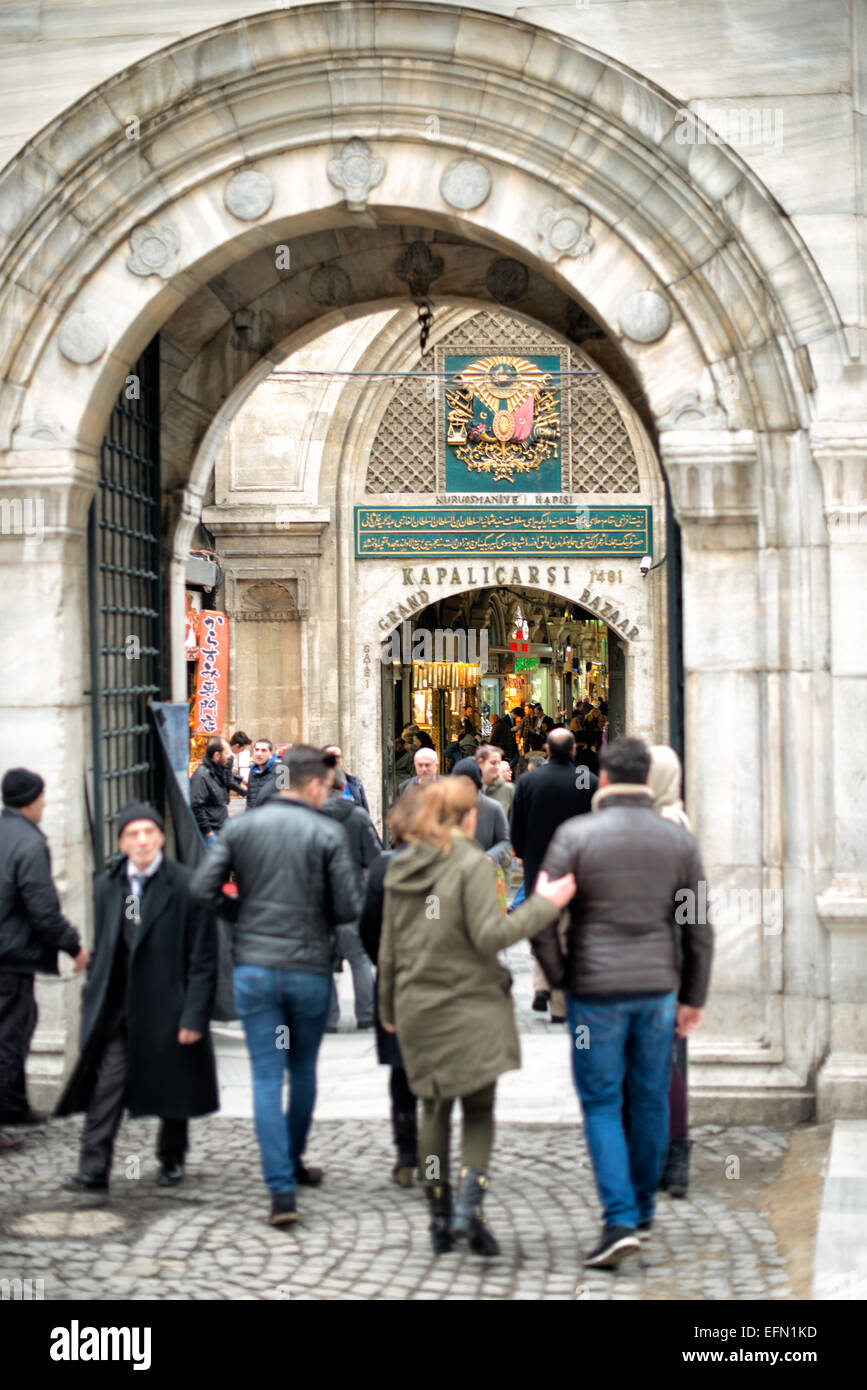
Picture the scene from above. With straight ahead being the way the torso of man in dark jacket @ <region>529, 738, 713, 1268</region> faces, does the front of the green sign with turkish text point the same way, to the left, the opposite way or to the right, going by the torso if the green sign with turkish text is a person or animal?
the opposite way

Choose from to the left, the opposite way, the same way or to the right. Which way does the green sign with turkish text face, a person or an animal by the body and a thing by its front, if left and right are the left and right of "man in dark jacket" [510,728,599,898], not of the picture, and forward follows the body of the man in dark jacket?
the opposite way

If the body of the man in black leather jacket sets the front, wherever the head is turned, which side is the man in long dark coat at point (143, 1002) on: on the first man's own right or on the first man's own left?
on the first man's own left

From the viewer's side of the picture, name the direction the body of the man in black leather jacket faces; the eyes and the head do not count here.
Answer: away from the camera

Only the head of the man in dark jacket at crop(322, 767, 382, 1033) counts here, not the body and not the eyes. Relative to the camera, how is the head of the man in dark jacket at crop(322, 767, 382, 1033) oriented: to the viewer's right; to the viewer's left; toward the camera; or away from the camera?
away from the camera

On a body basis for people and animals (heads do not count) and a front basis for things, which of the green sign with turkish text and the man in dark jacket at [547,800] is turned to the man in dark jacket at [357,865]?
the green sign with turkish text

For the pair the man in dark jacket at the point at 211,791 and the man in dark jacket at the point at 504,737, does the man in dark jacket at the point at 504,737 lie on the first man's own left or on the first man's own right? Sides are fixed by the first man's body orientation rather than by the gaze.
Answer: on the first man's own left

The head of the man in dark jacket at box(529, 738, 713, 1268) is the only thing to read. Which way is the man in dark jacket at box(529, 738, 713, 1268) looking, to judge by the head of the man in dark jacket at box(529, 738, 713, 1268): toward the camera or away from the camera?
away from the camera

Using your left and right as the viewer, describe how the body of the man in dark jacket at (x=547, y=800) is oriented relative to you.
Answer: facing away from the viewer

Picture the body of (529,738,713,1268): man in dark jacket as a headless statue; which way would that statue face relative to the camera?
away from the camera
